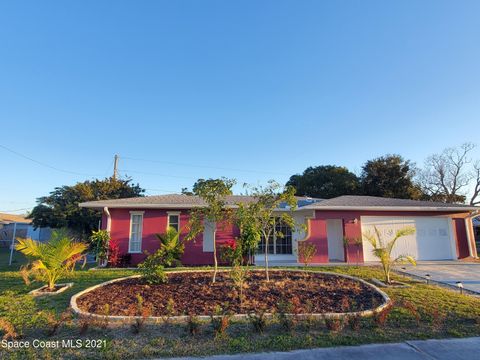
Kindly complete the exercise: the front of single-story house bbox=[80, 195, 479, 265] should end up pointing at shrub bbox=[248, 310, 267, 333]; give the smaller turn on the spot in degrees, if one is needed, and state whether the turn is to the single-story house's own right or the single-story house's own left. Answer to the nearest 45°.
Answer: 0° — it already faces it

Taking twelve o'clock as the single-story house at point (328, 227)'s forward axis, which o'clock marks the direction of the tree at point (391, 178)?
The tree is roughly at 7 o'clock from the single-story house.

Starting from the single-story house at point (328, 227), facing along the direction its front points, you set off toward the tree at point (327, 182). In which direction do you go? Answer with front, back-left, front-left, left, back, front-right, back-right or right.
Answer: back

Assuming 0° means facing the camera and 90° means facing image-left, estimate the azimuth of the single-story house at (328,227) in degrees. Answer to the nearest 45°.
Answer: approximately 0°

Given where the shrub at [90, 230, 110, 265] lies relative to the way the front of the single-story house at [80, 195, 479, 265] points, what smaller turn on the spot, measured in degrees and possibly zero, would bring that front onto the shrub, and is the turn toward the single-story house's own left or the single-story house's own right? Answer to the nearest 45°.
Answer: approximately 90° to the single-story house's own right

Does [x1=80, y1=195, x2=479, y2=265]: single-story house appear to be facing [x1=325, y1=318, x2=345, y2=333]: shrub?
yes

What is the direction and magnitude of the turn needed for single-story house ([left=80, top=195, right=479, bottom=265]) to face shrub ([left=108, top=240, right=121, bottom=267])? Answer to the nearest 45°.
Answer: approximately 90° to its right

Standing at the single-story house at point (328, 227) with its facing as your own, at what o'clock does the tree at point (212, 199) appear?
The tree is roughly at 1 o'clock from the single-story house.

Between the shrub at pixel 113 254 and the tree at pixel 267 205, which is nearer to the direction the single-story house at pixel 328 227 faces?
the tree
